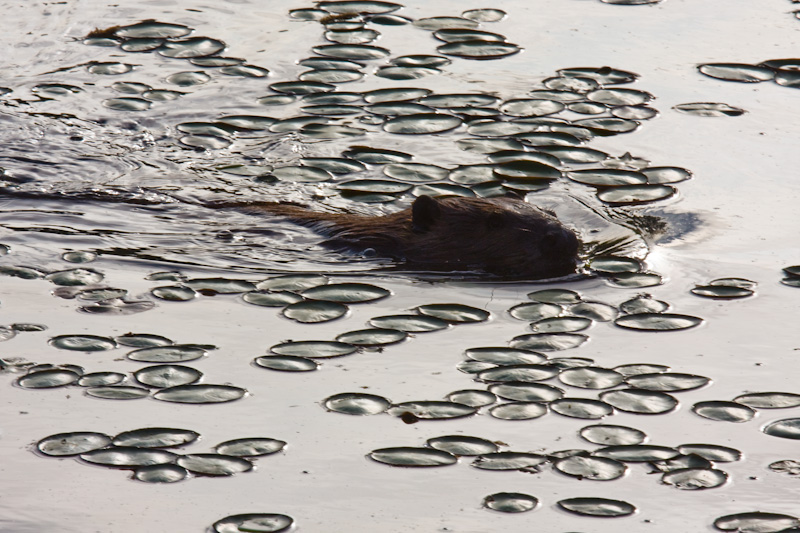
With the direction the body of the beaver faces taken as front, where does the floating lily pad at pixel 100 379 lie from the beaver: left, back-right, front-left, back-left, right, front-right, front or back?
back-right

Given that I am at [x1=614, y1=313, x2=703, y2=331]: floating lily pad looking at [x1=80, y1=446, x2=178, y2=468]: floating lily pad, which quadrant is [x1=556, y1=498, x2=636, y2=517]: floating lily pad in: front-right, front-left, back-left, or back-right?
front-left

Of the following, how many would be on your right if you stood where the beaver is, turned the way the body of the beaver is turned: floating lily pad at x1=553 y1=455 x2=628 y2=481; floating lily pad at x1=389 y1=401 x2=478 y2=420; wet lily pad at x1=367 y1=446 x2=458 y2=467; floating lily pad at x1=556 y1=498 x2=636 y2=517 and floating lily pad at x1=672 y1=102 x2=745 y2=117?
4

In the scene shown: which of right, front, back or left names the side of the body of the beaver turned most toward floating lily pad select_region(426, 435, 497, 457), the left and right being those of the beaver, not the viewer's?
right

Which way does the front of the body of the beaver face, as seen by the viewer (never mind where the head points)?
to the viewer's right

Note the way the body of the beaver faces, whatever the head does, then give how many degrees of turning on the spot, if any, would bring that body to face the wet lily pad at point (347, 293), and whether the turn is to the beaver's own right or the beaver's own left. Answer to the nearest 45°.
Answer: approximately 135° to the beaver's own right

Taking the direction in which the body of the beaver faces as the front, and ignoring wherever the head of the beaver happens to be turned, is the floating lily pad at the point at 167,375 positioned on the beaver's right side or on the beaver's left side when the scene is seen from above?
on the beaver's right side

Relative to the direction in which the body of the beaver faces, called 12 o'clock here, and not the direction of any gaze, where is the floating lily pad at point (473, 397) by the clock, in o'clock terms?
The floating lily pad is roughly at 3 o'clock from the beaver.

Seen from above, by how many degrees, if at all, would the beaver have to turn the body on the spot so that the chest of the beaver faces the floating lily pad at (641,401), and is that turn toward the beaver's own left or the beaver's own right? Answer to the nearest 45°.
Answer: approximately 90° to the beaver's own right

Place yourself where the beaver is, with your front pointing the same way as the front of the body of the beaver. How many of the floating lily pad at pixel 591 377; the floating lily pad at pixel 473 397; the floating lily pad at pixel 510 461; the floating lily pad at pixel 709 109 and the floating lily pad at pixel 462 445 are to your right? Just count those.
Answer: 4

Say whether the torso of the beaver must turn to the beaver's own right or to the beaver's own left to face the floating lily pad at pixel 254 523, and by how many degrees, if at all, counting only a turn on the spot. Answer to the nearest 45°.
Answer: approximately 90° to the beaver's own right

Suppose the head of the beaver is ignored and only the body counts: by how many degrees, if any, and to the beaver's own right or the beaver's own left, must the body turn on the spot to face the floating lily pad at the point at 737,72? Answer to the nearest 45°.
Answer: approximately 45° to the beaver's own left
